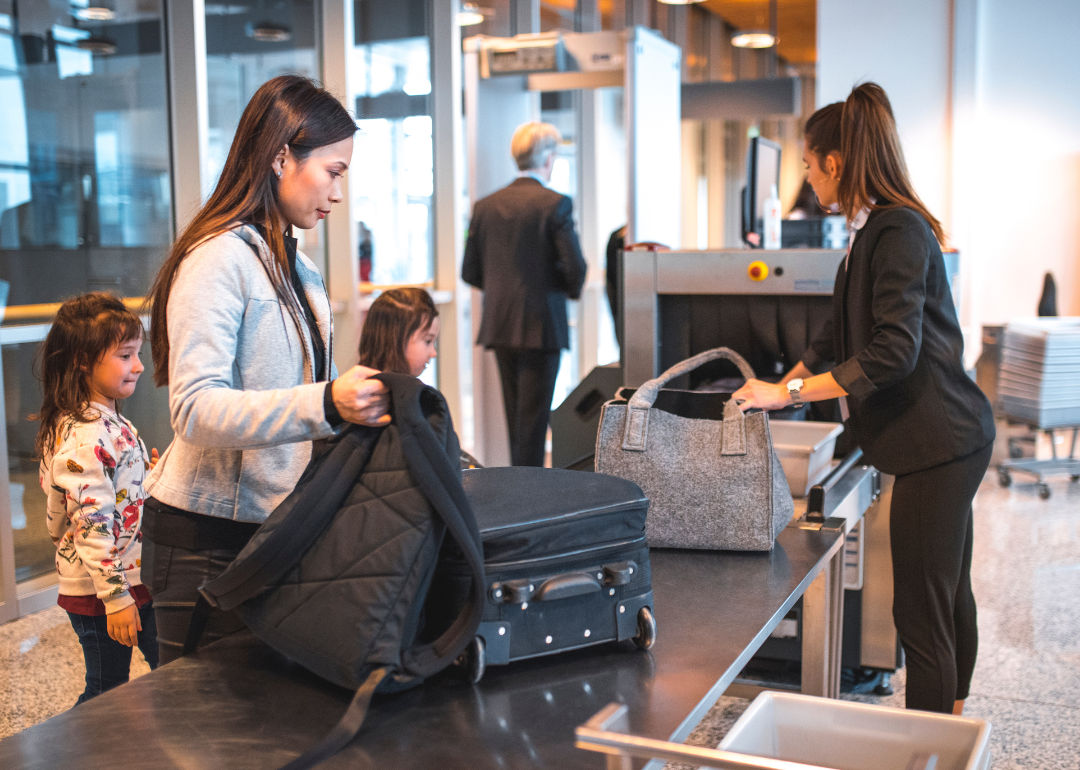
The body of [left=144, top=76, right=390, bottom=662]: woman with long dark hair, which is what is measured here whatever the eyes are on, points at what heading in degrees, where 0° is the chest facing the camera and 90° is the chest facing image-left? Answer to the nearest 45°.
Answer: approximately 270°

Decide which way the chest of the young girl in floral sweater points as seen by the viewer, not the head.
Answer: to the viewer's right

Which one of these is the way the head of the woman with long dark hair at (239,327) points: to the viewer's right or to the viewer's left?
to the viewer's right

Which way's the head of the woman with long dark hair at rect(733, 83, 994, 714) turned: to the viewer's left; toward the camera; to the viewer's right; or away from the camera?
to the viewer's left

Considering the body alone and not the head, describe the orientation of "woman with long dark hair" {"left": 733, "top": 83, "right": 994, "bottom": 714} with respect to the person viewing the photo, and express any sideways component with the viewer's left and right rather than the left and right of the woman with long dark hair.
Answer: facing to the left of the viewer
